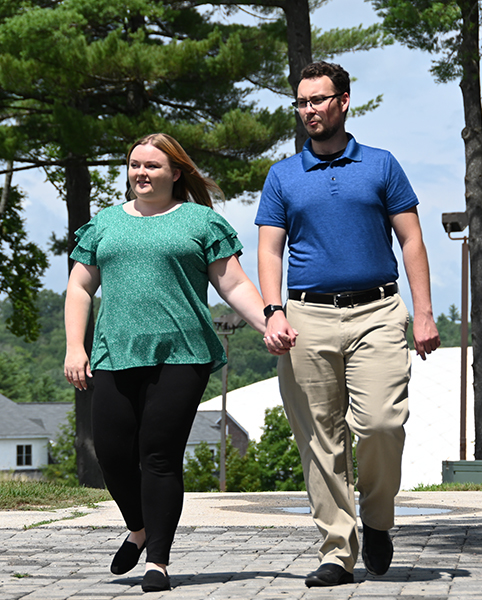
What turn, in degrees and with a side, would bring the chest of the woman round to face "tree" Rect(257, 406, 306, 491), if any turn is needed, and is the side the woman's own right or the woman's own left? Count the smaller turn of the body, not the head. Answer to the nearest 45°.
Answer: approximately 180°

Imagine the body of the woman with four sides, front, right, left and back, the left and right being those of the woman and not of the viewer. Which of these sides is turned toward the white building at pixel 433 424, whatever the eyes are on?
back

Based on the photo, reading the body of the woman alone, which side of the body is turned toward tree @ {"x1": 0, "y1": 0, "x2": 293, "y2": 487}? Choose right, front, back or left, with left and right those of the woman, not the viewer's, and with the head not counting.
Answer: back

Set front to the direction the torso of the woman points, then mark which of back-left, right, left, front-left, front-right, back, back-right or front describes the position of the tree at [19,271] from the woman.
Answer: back

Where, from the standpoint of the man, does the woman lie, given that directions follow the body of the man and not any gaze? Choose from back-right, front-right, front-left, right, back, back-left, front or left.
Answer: right

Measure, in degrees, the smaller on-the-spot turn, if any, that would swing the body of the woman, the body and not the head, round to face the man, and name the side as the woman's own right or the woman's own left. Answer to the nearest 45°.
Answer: approximately 90° to the woman's own left

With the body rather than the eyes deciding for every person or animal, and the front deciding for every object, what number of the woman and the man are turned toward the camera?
2

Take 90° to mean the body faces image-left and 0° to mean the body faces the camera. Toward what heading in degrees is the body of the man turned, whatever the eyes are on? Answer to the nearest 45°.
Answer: approximately 0°

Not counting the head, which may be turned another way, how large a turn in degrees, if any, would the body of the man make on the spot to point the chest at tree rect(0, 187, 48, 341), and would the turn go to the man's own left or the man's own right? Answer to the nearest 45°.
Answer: approximately 135° to the man's own right

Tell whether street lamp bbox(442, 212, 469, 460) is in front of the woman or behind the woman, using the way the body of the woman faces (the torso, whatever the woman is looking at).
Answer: behind

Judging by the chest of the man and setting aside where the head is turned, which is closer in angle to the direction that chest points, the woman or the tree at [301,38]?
the woman

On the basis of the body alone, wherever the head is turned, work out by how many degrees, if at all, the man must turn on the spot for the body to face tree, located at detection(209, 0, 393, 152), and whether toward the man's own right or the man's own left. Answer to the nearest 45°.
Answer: approximately 180°

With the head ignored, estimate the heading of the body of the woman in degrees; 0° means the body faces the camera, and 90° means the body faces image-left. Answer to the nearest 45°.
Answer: approximately 0°

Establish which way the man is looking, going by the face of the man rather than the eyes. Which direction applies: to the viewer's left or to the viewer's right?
to the viewer's left
